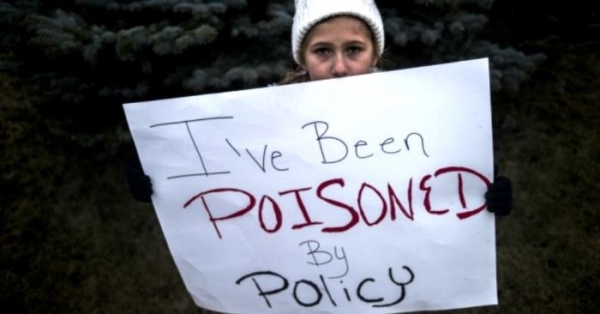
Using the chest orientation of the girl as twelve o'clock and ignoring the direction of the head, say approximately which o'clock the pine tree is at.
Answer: The pine tree is roughly at 5 o'clock from the girl.

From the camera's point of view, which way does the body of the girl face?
toward the camera

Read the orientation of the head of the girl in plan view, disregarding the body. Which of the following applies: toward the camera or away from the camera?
toward the camera
